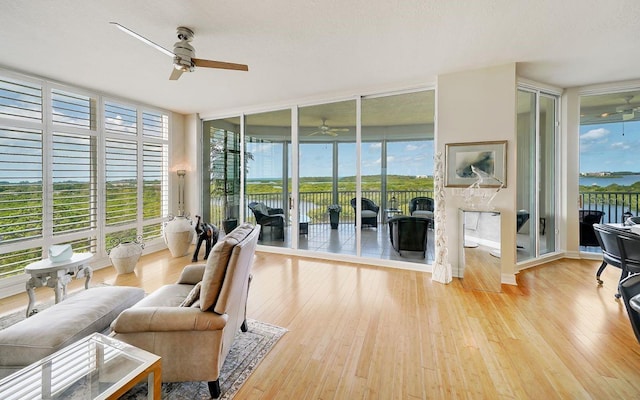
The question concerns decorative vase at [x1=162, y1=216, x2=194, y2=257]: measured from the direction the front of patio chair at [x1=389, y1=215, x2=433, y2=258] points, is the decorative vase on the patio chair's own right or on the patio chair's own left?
on the patio chair's own left

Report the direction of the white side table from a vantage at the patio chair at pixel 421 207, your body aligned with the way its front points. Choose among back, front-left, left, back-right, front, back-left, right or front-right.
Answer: front-right

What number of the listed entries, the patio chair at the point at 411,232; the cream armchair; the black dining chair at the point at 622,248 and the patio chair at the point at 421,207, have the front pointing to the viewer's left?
1

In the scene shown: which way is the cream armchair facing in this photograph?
to the viewer's left

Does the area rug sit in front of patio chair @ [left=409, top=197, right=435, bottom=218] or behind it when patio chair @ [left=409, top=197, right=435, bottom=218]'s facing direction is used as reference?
in front

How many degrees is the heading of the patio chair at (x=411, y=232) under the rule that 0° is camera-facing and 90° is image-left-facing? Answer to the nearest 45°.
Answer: approximately 180°

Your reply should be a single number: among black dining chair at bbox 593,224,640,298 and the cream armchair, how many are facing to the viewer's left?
1

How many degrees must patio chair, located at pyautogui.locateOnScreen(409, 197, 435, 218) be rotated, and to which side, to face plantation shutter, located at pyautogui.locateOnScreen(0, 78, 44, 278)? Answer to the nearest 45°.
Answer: approximately 45° to its right
